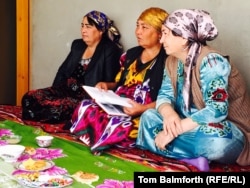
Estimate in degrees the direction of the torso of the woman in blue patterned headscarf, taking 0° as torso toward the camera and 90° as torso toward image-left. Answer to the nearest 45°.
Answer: approximately 45°

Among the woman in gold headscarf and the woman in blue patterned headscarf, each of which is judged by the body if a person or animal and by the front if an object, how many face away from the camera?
0

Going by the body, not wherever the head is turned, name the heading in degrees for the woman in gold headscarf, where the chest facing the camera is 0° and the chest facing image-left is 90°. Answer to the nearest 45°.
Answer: approximately 45°

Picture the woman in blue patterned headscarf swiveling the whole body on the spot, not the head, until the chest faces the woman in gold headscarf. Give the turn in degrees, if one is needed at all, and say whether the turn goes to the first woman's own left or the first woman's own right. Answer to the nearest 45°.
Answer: approximately 90° to the first woman's own left

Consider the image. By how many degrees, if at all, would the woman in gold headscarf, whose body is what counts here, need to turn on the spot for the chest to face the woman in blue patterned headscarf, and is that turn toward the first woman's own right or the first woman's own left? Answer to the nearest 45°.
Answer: approximately 90° to the first woman's own right
